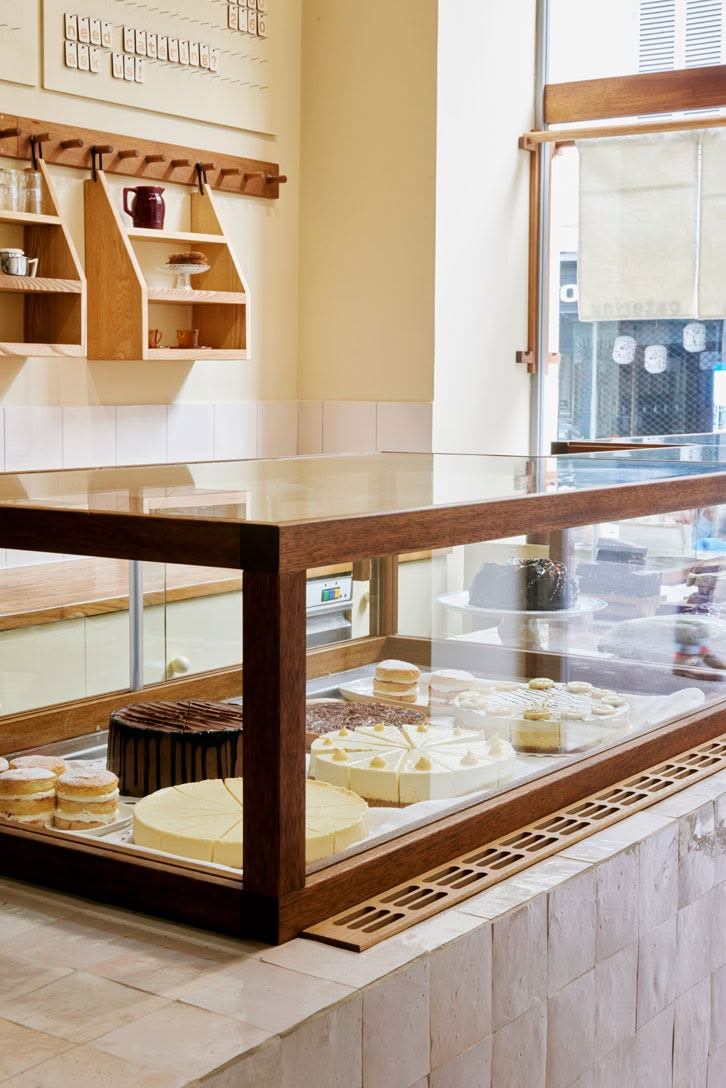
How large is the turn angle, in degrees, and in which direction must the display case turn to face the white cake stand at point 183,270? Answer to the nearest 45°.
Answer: approximately 135° to its left

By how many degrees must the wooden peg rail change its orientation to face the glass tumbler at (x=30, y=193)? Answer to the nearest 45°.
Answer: approximately 90° to its right
